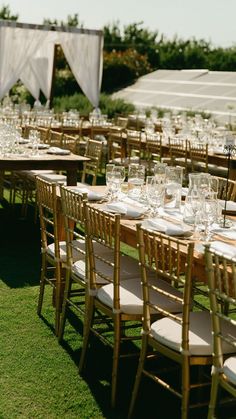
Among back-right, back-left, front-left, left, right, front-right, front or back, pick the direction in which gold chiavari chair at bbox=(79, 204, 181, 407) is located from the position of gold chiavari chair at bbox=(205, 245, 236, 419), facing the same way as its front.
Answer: left

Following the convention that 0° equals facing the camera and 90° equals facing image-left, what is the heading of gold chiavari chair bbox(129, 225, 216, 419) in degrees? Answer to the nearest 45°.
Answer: approximately 225°

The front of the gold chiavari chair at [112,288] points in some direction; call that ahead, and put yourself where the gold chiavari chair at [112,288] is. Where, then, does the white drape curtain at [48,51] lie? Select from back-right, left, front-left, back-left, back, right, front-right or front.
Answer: front-left

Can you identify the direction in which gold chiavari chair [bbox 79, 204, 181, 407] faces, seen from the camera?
facing away from the viewer and to the right of the viewer

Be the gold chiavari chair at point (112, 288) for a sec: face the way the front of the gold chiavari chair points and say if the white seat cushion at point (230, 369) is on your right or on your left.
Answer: on your right

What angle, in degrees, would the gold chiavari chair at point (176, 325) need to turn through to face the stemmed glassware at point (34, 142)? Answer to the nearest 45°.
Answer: approximately 45° to its left

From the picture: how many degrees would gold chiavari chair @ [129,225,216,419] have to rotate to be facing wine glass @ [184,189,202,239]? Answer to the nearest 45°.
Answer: approximately 45° to its left
